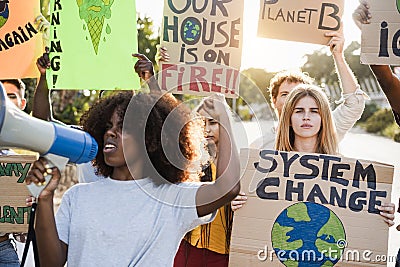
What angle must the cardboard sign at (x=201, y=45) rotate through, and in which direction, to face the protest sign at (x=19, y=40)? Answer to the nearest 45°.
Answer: approximately 90° to its right

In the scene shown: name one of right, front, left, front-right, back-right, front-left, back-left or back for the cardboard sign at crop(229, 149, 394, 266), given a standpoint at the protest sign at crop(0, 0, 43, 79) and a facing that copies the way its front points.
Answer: front-left

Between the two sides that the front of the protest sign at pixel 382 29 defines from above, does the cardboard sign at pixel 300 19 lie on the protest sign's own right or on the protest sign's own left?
on the protest sign's own right

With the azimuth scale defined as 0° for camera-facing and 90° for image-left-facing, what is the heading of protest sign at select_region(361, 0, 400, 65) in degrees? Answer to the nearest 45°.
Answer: approximately 0°

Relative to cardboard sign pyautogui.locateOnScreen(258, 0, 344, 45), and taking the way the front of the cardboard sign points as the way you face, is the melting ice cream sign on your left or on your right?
on your right

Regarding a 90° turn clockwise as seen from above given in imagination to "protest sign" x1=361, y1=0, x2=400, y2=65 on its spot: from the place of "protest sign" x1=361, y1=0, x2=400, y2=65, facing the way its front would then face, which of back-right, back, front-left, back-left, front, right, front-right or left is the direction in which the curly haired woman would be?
front-left

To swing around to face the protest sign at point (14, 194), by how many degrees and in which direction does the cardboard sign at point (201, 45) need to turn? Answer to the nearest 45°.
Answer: approximately 90° to its right

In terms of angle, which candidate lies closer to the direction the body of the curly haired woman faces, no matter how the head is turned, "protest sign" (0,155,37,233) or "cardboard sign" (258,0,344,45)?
the protest sign
